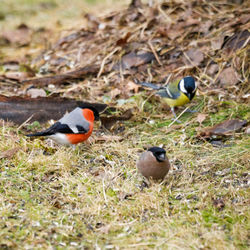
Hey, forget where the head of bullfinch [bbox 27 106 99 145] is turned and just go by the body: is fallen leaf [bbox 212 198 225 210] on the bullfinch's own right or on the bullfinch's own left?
on the bullfinch's own right

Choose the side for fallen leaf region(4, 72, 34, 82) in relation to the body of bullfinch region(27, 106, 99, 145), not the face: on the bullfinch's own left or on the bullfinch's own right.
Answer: on the bullfinch's own left

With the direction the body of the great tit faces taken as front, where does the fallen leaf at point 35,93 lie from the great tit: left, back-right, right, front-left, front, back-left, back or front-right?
back-right

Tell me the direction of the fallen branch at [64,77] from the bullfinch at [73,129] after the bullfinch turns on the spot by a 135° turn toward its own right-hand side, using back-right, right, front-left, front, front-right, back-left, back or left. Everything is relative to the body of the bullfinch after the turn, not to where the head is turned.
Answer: back-right

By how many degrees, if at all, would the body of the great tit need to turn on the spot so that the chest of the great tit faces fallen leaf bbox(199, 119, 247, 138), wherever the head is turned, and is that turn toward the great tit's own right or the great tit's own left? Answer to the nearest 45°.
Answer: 0° — it already faces it

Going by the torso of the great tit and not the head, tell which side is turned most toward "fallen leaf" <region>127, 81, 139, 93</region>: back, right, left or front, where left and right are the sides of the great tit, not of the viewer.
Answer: back

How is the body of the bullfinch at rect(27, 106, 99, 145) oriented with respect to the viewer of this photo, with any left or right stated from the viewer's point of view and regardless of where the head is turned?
facing to the right of the viewer

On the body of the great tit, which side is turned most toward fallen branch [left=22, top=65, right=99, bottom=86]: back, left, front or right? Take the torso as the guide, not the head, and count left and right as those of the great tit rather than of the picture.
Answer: back

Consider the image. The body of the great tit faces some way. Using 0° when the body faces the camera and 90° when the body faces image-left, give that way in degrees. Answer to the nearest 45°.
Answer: approximately 315°
